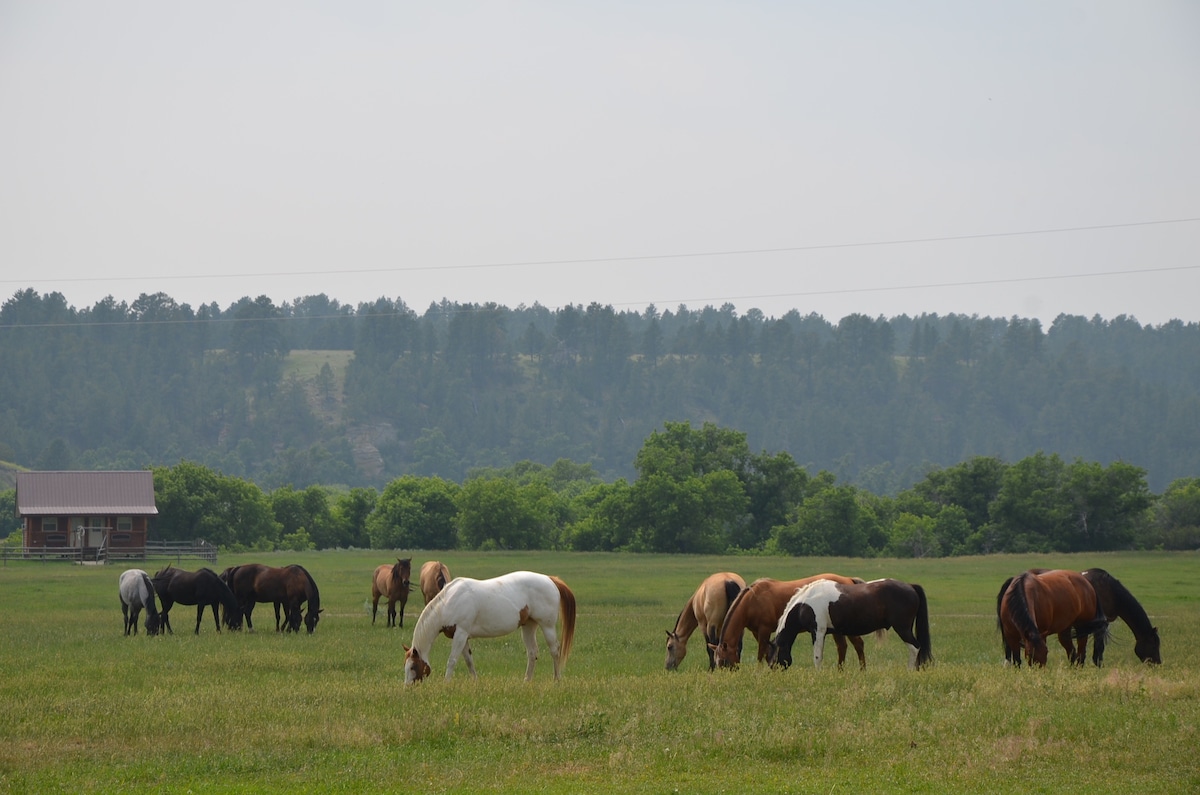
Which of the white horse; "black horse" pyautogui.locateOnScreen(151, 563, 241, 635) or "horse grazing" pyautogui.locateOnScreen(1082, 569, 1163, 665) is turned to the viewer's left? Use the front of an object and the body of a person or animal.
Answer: the white horse

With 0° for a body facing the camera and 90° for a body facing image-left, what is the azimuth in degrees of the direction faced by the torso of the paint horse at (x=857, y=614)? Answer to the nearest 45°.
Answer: approximately 90°

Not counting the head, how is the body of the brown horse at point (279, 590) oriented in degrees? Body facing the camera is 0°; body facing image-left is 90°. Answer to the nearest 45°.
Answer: approximately 270°

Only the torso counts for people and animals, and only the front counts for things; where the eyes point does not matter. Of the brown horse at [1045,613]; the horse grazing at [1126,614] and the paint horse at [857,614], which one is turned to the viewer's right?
the horse grazing

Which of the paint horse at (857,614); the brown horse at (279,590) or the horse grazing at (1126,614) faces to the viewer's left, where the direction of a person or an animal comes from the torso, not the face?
the paint horse

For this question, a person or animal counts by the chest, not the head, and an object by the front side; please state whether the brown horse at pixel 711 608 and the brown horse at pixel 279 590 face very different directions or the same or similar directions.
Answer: very different directions

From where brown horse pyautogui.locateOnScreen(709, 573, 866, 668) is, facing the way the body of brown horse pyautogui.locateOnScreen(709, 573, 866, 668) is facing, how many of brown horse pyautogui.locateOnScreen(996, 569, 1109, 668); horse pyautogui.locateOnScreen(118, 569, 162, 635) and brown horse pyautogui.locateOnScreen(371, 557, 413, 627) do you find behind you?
1

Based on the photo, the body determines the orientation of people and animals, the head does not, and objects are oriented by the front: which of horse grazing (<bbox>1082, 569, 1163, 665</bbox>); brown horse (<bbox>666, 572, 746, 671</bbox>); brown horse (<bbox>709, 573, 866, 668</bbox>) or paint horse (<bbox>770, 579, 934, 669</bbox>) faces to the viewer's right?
the horse grazing

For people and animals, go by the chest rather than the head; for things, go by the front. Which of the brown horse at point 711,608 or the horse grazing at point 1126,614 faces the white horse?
the brown horse

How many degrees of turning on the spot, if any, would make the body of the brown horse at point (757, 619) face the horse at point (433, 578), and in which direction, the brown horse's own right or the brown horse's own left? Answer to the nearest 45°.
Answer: approximately 45° to the brown horse's own right

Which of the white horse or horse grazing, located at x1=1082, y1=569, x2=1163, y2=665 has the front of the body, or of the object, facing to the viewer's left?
the white horse

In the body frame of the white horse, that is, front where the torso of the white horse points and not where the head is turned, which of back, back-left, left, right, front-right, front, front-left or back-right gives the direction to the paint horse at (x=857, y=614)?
back

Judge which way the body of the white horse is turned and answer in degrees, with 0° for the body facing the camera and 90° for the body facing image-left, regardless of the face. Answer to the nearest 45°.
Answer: approximately 90°

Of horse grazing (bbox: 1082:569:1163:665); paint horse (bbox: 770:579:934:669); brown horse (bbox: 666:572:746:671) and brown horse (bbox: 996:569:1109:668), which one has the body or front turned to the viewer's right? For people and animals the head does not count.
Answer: the horse grazing

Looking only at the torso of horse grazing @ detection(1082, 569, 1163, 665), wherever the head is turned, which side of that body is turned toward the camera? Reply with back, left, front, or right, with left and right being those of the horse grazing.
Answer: right
